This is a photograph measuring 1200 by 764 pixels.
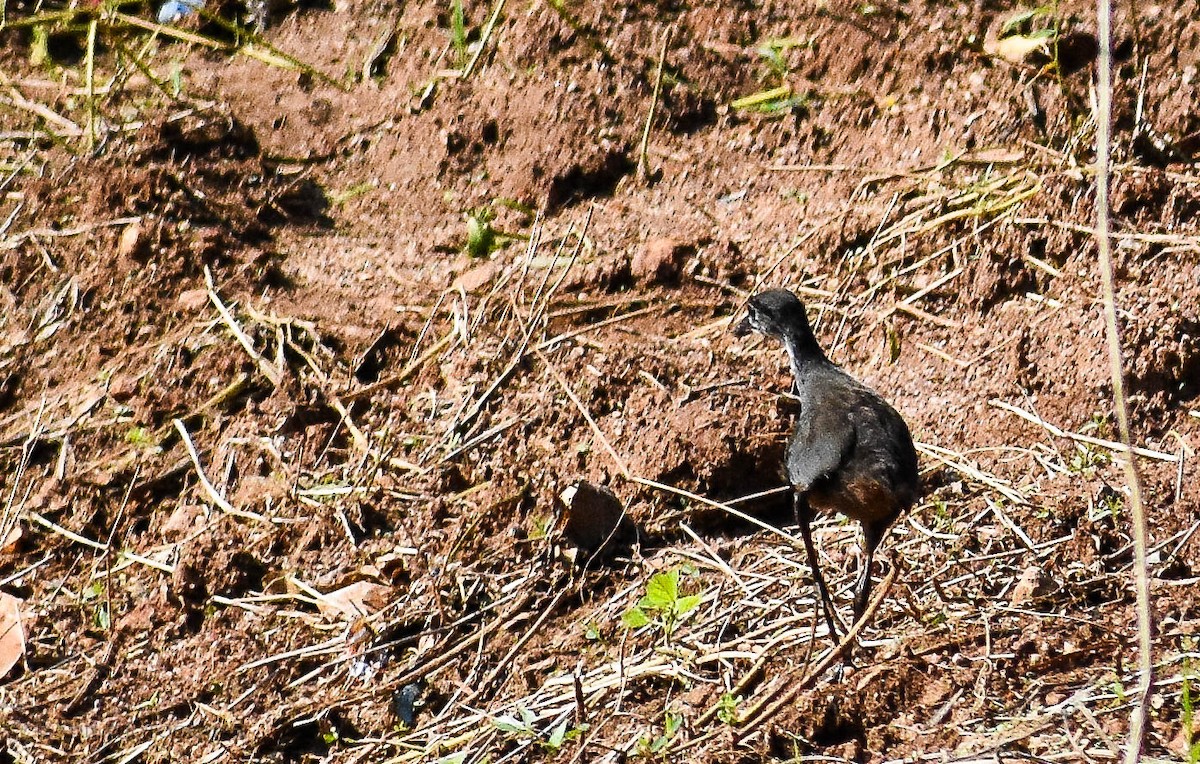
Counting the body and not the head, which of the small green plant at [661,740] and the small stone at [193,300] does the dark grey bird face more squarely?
the small stone

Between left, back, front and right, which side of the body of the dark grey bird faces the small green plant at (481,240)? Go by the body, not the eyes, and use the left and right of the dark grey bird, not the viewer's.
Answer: front

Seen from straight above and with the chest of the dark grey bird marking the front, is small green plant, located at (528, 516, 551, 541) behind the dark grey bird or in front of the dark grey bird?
in front

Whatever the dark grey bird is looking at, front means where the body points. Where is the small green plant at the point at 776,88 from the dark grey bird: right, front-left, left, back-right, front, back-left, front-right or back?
front-right

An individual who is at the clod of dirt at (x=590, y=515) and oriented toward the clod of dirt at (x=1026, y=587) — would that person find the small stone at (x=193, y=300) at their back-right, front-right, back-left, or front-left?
back-left

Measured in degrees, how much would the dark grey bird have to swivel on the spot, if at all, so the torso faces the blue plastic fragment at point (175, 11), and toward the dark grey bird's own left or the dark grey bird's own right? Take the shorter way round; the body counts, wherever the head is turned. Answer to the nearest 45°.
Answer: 0° — it already faces it

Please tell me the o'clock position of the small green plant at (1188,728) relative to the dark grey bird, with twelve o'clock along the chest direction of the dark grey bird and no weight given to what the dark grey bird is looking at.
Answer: The small green plant is roughly at 6 o'clock from the dark grey bird.

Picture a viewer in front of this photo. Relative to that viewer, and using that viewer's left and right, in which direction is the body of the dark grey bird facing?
facing away from the viewer and to the left of the viewer

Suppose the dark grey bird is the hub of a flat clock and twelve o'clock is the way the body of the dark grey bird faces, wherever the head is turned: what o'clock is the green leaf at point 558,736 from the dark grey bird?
The green leaf is roughly at 9 o'clock from the dark grey bird.

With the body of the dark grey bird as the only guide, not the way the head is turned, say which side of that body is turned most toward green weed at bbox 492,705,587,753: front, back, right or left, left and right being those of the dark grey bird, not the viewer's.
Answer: left

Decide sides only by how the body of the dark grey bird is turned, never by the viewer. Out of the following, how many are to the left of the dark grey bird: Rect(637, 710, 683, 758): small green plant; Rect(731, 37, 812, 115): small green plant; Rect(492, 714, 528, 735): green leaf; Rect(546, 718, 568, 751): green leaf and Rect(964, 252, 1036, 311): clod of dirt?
3
